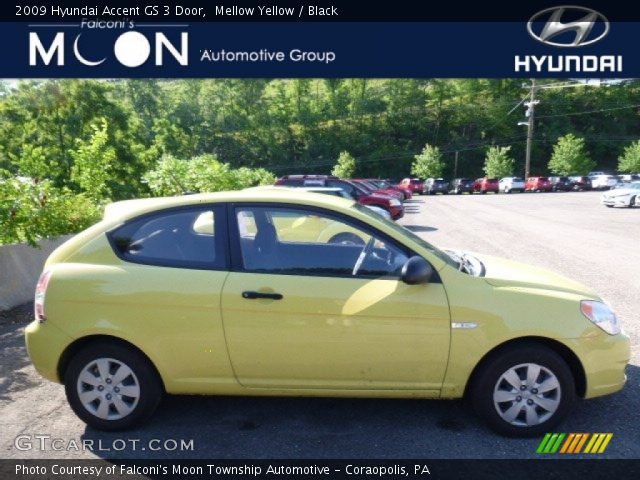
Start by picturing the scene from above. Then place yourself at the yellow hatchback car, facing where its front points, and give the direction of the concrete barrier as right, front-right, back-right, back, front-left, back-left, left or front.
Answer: back-left

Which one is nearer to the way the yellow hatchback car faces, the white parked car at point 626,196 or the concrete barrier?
the white parked car

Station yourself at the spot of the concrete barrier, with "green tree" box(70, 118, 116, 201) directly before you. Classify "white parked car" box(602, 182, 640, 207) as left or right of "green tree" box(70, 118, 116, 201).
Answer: right

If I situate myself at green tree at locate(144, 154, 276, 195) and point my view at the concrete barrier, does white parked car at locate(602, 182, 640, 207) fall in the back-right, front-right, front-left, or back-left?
back-left

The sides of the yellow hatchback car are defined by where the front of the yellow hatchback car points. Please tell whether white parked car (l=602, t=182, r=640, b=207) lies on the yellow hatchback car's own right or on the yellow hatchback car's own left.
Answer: on the yellow hatchback car's own left

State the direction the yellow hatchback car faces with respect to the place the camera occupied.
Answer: facing to the right of the viewer

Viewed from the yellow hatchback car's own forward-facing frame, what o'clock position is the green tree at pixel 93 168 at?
The green tree is roughly at 8 o'clock from the yellow hatchback car.

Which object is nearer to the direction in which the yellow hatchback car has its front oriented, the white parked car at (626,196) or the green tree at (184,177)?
the white parked car

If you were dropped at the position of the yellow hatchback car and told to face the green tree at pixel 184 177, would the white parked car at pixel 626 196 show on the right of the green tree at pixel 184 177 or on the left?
right

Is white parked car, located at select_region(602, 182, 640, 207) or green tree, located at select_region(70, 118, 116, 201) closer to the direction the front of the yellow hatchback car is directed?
the white parked car

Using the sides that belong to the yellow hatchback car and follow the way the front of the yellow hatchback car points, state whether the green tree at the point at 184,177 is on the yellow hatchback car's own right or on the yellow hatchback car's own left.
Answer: on the yellow hatchback car's own left
